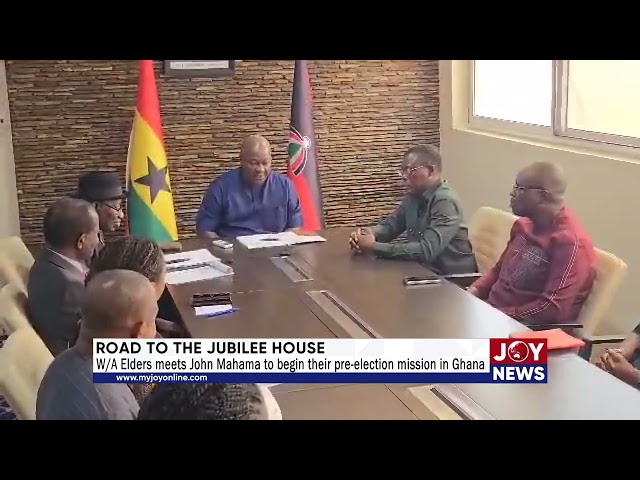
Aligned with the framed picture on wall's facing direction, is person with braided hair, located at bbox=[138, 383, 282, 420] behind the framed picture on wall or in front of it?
in front

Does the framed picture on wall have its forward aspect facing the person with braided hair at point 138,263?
yes

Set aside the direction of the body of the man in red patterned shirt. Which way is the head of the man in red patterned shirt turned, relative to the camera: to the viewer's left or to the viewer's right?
to the viewer's left

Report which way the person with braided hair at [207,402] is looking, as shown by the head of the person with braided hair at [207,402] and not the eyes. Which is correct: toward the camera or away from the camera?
away from the camera

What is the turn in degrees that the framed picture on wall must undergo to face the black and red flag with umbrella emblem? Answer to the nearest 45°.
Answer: approximately 135° to its left

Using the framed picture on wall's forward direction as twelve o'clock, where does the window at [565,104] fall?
The window is roughly at 10 o'clock from the framed picture on wall.

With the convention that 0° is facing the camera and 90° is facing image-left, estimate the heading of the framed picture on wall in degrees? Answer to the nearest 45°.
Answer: approximately 0°

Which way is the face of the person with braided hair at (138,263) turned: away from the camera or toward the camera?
away from the camera

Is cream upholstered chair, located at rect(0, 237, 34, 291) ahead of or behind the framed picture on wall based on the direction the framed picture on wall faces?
ahead

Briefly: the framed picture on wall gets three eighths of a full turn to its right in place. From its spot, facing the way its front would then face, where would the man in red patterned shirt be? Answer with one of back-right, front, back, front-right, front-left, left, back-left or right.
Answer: back

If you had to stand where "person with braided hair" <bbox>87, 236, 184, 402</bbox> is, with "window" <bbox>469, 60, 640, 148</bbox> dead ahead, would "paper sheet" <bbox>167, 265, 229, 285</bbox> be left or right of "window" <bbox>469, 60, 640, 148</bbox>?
left

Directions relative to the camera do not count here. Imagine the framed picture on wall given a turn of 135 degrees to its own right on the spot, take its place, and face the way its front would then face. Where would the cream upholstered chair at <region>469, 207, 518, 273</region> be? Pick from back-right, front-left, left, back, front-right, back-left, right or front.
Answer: back

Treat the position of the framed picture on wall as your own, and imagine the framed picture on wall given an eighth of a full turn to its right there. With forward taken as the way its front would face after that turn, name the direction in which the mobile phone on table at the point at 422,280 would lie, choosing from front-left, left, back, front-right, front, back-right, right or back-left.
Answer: left
